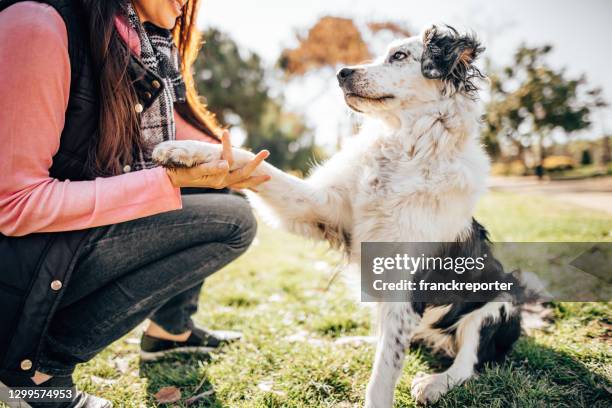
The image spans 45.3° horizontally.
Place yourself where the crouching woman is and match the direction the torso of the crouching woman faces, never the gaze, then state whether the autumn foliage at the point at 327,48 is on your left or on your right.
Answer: on your left

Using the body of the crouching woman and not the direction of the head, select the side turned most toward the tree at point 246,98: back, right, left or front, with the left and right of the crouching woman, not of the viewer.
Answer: left

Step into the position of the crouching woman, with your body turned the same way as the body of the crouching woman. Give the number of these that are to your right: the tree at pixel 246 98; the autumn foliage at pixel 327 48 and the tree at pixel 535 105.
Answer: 0

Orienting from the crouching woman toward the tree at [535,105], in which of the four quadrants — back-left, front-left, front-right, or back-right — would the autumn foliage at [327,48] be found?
front-left

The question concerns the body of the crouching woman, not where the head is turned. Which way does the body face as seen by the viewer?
to the viewer's right

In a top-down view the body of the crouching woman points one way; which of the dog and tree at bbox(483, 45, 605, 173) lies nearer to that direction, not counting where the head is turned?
the dog

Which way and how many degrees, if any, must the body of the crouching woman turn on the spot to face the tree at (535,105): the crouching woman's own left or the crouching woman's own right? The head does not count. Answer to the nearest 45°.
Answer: approximately 45° to the crouching woman's own left

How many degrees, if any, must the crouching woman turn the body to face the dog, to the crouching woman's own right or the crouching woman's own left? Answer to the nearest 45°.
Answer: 0° — they already face it

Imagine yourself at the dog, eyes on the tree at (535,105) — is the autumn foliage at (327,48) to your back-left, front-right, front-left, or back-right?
front-left

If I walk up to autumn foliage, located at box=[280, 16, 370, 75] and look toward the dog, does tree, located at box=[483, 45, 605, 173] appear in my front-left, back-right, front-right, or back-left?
front-left
